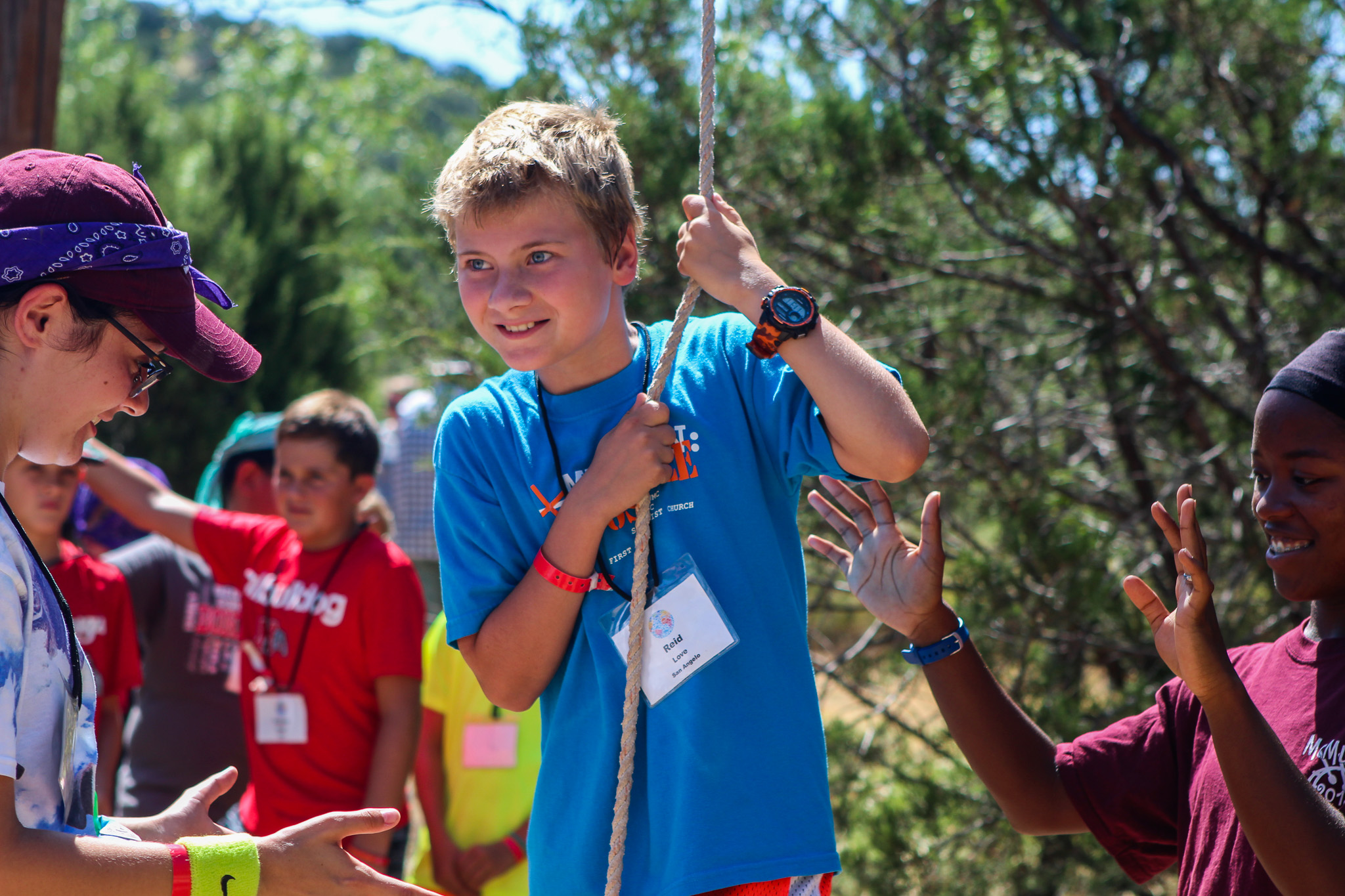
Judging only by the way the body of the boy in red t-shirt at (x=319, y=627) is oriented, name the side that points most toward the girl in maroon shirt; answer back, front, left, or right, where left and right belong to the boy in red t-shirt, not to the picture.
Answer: left

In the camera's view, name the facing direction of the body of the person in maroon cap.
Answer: to the viewer's right

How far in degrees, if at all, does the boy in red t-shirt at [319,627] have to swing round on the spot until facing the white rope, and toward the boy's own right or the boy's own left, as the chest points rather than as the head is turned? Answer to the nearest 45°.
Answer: approximately 45° to the boy's own left

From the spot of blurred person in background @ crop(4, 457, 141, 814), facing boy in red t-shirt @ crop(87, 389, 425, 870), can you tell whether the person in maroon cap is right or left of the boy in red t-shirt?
right

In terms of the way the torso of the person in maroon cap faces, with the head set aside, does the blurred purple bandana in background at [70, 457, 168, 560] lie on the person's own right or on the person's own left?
on the person's own left

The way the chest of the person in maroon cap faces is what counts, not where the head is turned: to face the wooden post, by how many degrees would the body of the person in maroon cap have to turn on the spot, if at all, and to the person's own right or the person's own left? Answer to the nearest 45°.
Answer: approximately 90° to the person's own left

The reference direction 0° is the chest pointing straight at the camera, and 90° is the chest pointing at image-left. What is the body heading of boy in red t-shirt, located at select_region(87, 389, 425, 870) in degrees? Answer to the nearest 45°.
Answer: approximately 45°
